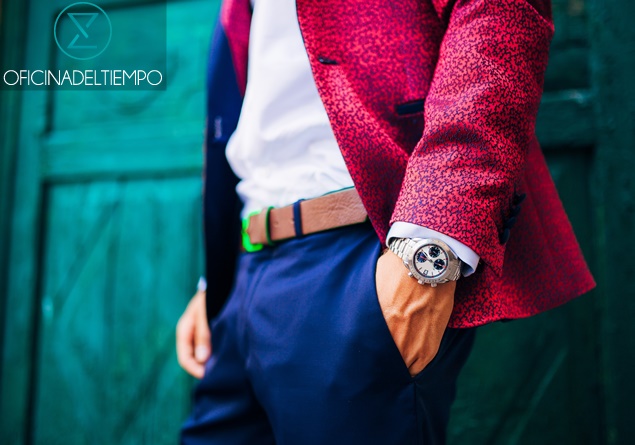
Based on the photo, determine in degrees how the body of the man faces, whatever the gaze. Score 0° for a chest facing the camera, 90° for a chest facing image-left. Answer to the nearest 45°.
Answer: approximately 45°
